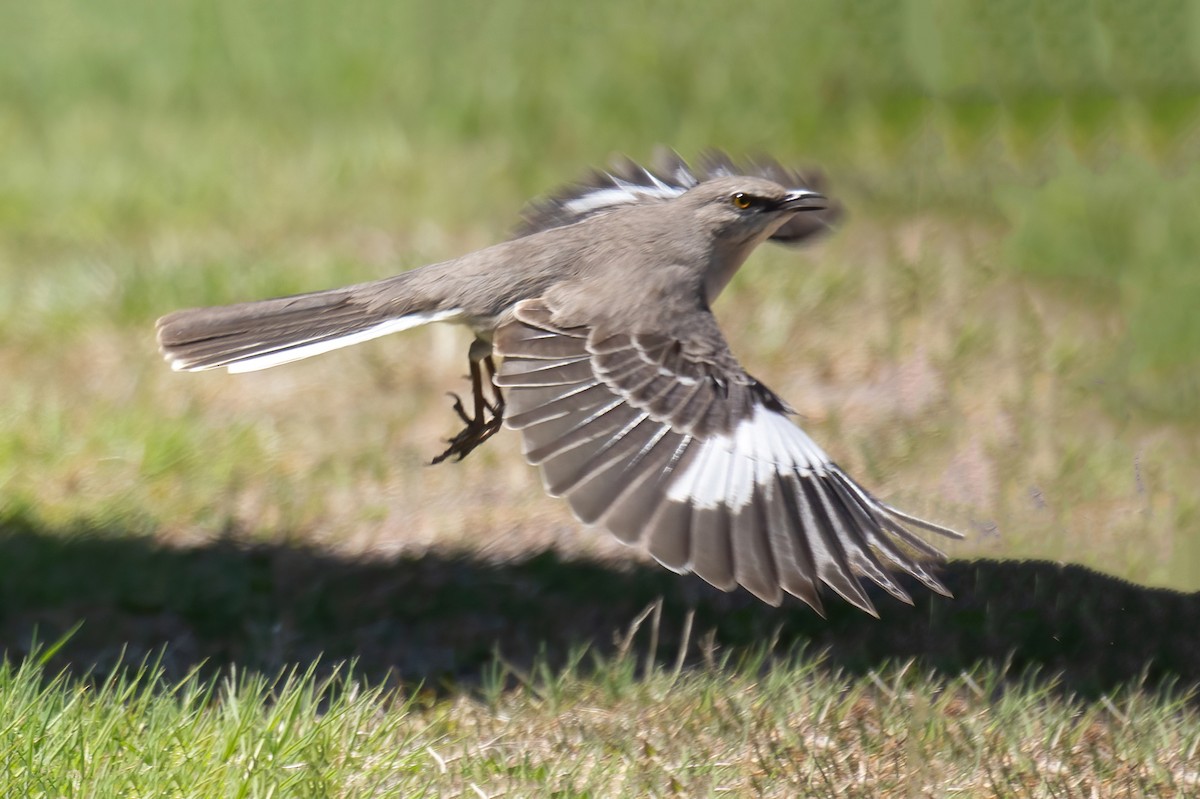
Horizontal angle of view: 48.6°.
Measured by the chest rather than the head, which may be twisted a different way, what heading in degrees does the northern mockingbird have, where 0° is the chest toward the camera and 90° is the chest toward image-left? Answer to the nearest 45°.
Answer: approximately 270°
